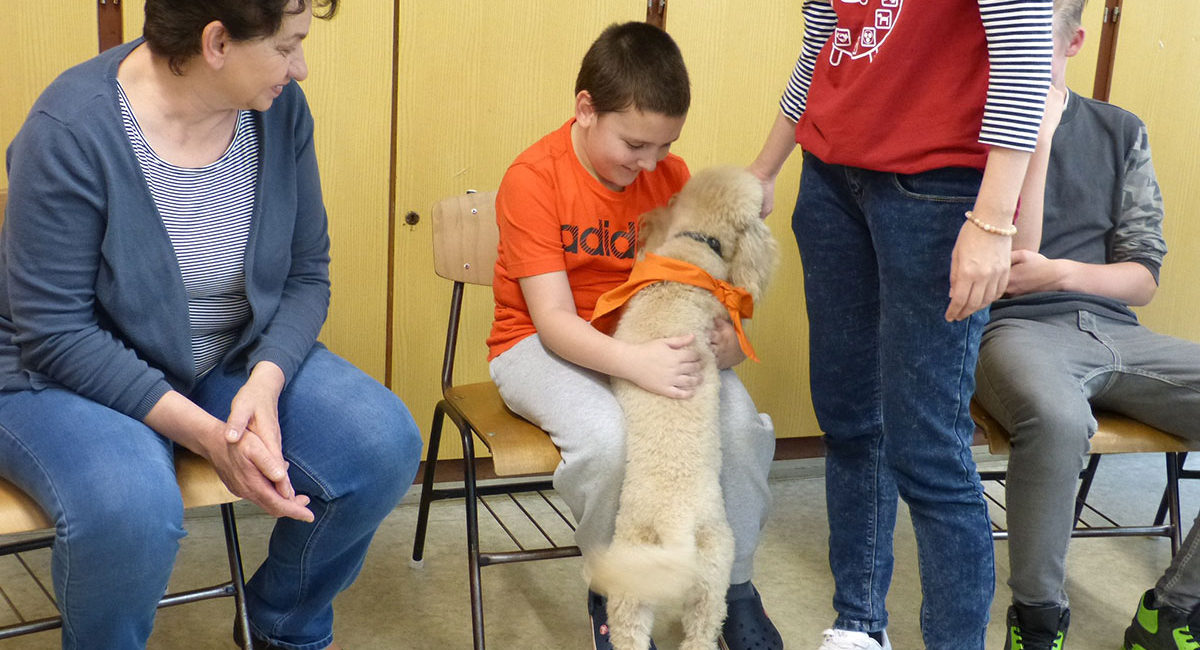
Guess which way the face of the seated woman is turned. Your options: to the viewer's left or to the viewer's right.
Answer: to the viewer's right

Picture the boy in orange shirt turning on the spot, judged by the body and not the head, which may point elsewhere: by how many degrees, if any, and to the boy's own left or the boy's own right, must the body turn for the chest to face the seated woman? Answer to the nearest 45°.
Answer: approximately 90° to the boy's own right

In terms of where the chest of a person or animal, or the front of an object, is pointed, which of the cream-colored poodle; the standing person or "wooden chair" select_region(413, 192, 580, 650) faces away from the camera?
the cream-colored poodle

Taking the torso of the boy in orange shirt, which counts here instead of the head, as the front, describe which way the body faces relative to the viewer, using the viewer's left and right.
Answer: facing the viewer and to the right of the viewer

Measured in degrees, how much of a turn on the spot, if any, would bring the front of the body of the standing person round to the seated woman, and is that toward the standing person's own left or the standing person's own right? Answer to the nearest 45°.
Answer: approximately 45° to the standing person's own right

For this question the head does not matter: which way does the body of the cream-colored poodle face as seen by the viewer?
away from the camera

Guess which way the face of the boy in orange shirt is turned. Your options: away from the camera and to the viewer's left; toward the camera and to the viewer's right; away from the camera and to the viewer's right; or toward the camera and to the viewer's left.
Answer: toward the camera and to the viewer's right

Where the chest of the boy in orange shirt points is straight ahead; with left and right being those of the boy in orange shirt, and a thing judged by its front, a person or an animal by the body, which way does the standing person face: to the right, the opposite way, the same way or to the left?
to the right

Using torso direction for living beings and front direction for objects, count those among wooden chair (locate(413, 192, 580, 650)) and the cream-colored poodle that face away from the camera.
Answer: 1

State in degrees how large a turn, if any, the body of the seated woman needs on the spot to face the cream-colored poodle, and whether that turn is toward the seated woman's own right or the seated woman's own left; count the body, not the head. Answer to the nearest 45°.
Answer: approximately 45° to the seated woman's own left

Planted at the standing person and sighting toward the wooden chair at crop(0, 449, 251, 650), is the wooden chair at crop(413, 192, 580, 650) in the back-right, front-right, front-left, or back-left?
front-right
